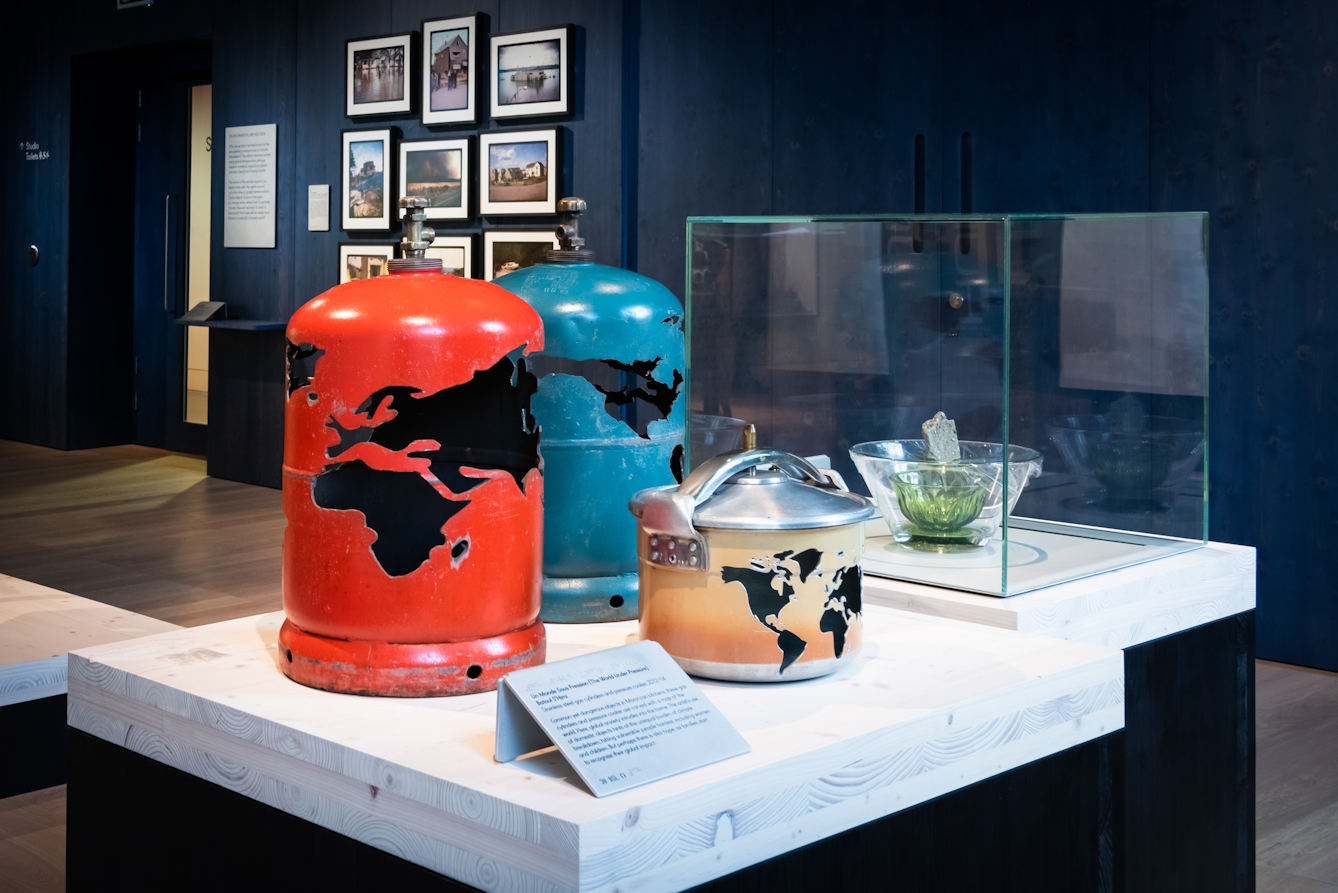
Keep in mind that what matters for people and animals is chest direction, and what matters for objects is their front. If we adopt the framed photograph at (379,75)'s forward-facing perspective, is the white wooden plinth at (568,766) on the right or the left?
on its left

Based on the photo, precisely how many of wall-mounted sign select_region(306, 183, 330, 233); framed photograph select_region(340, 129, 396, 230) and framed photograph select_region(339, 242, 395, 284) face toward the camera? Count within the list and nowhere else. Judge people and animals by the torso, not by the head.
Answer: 3

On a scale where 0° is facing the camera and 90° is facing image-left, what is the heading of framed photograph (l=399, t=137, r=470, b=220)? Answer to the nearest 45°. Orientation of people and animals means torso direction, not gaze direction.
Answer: approximately 45°

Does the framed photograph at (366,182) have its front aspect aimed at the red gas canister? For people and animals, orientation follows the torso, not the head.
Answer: yes

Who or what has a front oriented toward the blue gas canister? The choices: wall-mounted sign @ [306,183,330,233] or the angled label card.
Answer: the wall-mounted sign

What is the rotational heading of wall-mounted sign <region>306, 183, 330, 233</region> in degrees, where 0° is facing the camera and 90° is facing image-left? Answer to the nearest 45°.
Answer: approximately 0°

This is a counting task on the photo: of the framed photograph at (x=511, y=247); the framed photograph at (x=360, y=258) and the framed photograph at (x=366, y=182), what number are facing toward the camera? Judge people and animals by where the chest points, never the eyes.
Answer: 3
